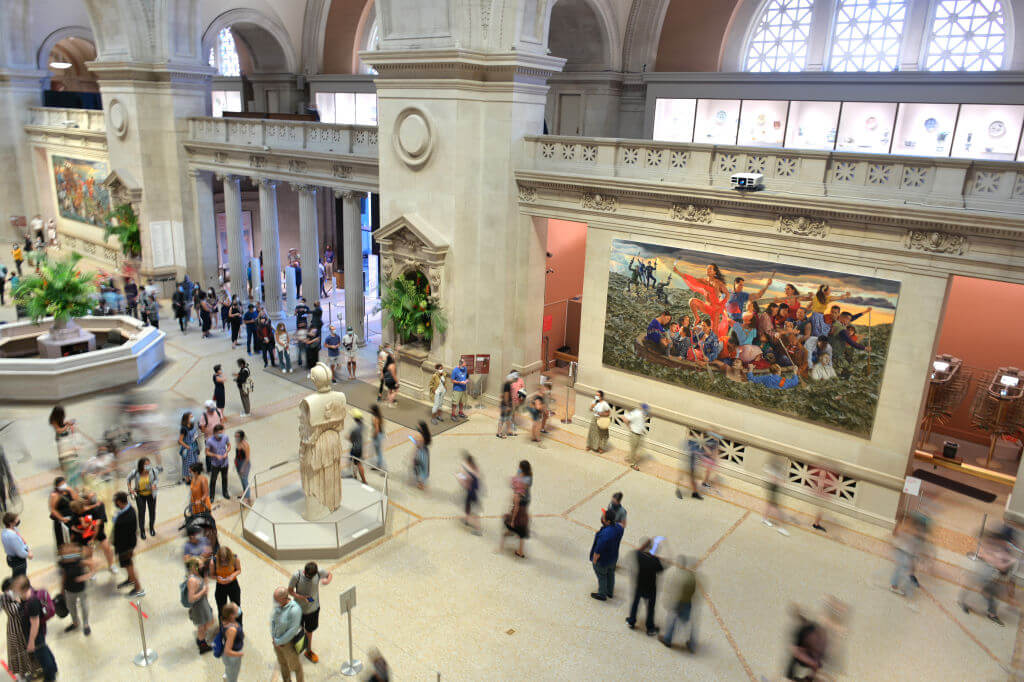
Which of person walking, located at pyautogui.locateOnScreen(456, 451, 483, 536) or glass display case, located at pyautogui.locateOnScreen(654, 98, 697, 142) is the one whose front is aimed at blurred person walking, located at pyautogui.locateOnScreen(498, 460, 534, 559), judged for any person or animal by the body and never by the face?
the glass display case

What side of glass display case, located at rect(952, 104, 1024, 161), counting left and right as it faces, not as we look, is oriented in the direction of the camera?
front

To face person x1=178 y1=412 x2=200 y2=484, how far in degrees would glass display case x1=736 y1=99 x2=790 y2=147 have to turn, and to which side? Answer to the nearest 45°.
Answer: approximately 45° to its right

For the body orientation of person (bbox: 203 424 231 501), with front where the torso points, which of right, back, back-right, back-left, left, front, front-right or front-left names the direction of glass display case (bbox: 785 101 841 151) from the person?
left

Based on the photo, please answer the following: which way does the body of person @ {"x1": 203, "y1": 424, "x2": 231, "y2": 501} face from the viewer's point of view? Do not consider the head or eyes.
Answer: toward the camera

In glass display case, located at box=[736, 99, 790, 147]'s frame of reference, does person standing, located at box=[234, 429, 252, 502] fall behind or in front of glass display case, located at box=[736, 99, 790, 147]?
in front

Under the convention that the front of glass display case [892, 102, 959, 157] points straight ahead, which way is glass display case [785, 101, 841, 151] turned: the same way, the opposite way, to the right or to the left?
the same way

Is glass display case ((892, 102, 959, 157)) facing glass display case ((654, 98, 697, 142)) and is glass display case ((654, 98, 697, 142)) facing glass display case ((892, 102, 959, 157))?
no

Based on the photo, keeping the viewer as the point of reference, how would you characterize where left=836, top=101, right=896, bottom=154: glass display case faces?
facing the viewer

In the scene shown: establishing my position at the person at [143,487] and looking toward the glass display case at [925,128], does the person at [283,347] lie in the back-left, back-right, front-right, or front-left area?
front-left

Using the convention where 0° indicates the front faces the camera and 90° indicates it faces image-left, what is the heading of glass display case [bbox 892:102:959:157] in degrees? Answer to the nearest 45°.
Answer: approximately 0°

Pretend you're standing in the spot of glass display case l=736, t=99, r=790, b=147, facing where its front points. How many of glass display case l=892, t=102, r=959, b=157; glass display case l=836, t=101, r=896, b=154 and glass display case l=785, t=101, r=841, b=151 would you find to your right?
0

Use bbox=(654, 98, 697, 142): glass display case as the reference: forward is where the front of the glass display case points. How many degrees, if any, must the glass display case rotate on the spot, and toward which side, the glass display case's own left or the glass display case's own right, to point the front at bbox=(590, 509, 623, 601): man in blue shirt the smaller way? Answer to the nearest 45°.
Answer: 0° — it already faces them
